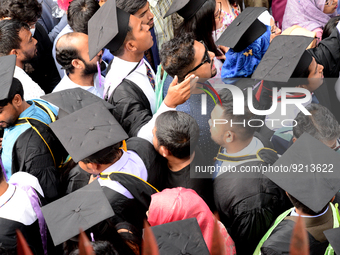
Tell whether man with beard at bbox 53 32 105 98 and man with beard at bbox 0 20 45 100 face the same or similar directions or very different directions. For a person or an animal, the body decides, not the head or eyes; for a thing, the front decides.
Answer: same or similar directions

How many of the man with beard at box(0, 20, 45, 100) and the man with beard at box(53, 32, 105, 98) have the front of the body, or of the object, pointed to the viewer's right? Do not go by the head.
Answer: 2

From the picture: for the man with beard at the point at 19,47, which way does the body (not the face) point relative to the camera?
to the viewer's right

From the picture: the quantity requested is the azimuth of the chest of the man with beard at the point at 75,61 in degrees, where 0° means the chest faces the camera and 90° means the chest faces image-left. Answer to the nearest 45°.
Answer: approximately 270°

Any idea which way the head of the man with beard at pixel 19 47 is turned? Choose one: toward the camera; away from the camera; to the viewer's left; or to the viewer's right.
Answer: to the viewer's right
